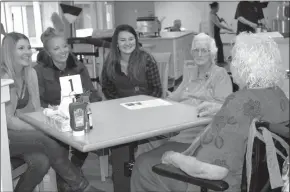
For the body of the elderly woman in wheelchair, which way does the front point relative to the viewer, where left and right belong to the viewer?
facing away from the viewer and to the left of the viewer

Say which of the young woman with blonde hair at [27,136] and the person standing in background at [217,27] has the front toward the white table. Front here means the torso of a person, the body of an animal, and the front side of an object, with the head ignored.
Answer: the young woman with blonde hair

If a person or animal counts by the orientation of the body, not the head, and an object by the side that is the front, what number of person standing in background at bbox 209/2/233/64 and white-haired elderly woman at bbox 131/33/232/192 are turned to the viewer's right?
1

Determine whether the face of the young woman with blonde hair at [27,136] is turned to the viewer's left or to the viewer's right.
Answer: to the viewer's right

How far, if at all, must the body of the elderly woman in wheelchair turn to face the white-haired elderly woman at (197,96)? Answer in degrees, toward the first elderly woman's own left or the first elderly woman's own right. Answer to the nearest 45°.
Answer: approximately 45° to the first elderly woman's own right

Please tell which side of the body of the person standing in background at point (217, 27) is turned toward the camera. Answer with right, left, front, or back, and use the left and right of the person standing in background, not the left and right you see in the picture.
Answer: right

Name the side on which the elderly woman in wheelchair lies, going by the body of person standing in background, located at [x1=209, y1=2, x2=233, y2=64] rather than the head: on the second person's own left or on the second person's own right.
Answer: on the second person's own right
